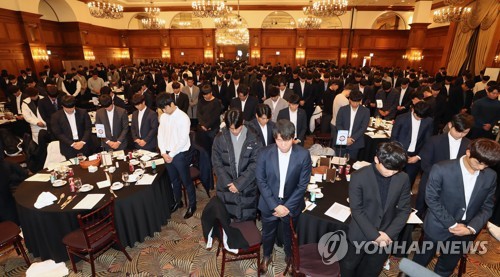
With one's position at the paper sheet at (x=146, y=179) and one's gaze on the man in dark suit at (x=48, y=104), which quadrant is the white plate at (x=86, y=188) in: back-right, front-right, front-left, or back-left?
front-left

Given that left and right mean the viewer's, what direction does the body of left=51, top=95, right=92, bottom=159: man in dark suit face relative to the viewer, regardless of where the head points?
facing the viewer

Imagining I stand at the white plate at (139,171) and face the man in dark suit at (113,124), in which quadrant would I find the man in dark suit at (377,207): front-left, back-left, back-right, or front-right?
back-right

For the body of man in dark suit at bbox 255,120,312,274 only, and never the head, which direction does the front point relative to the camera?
toward the camera

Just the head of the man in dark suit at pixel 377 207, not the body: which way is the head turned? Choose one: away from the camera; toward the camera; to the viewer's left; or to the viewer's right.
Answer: toward the camera

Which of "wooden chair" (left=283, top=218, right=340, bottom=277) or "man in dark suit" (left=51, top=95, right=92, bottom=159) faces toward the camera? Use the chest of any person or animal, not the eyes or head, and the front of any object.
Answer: the man in dark suit

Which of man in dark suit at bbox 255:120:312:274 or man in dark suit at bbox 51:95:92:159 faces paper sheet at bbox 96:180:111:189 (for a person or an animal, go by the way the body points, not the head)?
man in dark suit at bbox 51:95:92:159

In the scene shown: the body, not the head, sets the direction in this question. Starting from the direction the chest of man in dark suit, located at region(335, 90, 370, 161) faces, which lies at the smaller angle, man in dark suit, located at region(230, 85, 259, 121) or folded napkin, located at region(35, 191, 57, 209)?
the folded napkin

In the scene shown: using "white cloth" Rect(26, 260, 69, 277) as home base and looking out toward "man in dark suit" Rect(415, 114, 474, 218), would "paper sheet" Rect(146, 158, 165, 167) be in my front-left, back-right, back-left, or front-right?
front-left

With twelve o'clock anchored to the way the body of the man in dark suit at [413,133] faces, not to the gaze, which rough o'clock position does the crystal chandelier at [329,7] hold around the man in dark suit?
The crystal chandelier is roughly at 5 o'clock from the man in dark suit.

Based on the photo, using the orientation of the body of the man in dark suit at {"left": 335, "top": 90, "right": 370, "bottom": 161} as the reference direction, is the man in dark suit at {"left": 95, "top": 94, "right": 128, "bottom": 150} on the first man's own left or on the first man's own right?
on the first man's own right

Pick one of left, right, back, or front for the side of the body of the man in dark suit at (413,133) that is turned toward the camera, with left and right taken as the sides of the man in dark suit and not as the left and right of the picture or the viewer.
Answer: front

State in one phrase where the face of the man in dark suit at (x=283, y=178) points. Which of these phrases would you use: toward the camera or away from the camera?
toward the camera

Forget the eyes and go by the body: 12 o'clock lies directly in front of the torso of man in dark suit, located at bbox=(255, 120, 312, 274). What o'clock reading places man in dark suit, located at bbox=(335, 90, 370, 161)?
man in dark suit, located at bbox=(335, 90, 370, 161) is roughly at 7 o'clock from man in dark suit, located at bbox=(255, 120, 312, 274).
